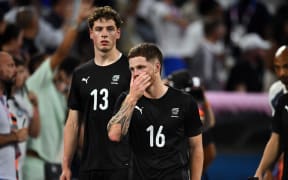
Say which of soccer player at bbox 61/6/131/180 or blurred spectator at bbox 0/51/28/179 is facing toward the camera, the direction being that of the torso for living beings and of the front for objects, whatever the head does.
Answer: the soccer player

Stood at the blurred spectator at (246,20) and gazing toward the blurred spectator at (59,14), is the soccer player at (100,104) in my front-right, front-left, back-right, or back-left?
front-left

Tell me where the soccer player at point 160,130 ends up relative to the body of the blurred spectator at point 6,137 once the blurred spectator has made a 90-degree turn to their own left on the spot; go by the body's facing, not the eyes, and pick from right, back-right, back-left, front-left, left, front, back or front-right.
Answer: back-right

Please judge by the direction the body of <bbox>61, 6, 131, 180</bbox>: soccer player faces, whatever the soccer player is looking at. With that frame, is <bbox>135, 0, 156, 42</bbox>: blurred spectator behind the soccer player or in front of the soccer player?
behind

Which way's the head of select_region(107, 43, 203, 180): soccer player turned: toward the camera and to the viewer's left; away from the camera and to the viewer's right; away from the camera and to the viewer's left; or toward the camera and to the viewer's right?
toward the camera and to the viewer's left

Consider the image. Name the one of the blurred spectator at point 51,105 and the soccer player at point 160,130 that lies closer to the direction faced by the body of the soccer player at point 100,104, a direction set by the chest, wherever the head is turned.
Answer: the soccer player

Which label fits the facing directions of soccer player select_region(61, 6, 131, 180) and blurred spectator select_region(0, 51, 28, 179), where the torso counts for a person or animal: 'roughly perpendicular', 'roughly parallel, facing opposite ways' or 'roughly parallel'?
roughly perpendicular

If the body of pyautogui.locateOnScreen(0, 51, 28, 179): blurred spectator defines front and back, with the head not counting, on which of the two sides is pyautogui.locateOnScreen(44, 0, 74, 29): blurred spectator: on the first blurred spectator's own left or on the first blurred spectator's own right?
on the first blurred spectator's own left

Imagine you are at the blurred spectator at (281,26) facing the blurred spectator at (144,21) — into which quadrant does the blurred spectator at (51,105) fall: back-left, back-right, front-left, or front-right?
front-left

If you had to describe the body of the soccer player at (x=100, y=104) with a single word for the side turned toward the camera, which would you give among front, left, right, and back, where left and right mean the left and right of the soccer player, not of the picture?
front

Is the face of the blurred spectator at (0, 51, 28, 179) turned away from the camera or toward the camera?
toward the camera

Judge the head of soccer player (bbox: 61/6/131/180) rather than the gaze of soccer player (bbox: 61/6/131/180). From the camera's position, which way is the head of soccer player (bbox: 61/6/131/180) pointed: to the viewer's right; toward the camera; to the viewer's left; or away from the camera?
toward the camera
